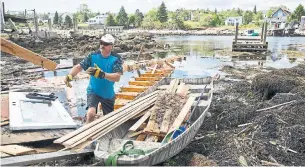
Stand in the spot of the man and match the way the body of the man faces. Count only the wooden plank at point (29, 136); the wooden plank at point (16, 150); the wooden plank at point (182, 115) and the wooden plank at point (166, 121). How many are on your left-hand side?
2

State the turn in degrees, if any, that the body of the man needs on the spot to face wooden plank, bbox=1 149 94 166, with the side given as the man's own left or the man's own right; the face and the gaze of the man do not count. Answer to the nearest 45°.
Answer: approximately 45° to the man's own right

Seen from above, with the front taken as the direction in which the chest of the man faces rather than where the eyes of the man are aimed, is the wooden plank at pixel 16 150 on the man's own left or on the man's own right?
on the man's own right

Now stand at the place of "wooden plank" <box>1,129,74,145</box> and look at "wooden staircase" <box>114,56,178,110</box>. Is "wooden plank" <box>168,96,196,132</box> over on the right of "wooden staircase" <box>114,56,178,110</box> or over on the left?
right

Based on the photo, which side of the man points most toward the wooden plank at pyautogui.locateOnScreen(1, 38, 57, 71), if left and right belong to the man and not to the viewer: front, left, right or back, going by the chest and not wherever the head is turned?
right

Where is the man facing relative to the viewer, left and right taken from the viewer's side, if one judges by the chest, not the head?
facing the viewer

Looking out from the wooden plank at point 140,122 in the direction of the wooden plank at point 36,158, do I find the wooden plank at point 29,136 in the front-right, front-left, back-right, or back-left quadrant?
front-right
